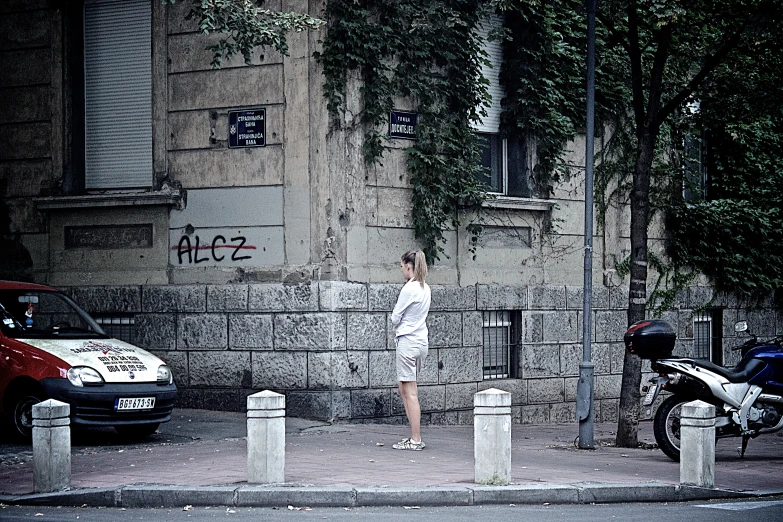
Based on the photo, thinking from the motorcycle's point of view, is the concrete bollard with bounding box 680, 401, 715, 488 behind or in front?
behind

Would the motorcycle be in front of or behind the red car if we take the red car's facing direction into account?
in front

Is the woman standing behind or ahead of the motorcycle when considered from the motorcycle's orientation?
behind

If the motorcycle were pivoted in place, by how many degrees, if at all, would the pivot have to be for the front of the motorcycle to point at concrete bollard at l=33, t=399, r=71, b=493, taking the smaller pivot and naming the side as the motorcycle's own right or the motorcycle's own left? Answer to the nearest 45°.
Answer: approximately 180°

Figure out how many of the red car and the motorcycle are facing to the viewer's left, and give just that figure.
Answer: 0

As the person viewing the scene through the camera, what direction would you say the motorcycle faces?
facing away from the viewer and to the right of the viewer

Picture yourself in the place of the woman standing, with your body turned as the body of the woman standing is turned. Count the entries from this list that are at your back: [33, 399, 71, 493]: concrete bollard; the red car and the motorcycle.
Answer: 1

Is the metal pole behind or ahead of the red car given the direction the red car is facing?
ahead
